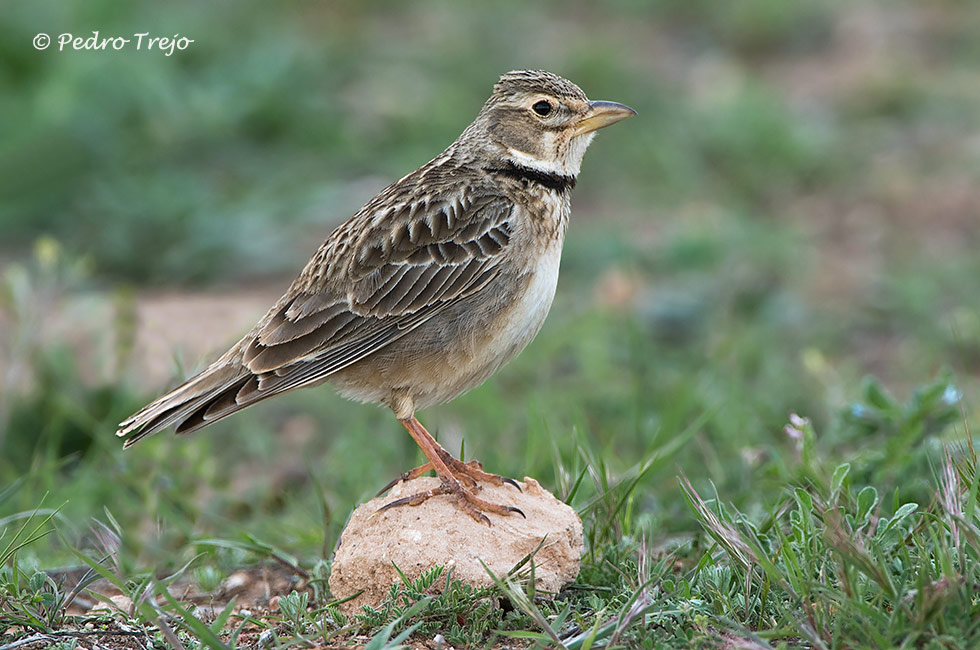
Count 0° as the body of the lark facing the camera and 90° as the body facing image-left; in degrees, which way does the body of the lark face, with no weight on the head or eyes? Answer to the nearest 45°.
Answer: approximately 270°
